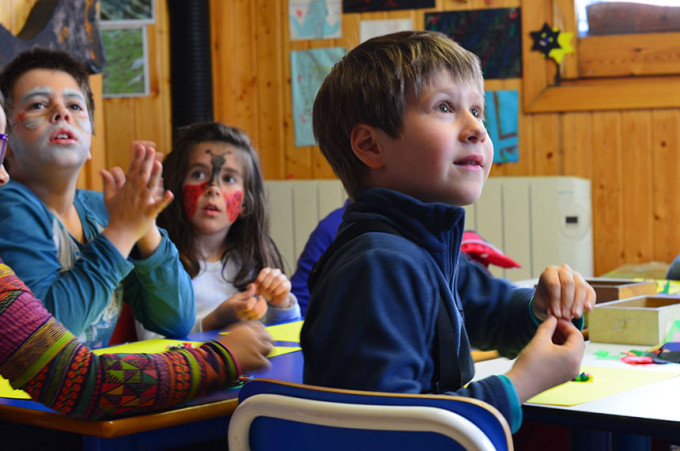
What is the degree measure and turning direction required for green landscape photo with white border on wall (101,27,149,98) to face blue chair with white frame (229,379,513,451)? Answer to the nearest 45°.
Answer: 0° — it already faces it

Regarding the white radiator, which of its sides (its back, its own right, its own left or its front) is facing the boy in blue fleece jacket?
front

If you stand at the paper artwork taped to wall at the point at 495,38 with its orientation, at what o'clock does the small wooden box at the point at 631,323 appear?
The small wooden box is roughly at 12 o'clock from the paper artwork taped to wall.

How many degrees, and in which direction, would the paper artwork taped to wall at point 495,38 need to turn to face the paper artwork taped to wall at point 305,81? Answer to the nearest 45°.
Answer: approximately 90° to its right

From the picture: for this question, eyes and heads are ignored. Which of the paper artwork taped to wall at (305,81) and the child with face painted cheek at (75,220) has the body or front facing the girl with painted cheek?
the paper artwork taped to wall

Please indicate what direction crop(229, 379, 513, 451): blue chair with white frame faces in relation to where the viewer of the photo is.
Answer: facing away from the viewer and to the right of the viewer

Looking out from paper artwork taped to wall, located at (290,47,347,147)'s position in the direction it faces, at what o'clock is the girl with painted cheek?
The girl with painted cheek is roughly at 12 o'clock from the paper artwork taped to wall.

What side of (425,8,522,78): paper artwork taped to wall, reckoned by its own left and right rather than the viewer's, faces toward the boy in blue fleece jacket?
front

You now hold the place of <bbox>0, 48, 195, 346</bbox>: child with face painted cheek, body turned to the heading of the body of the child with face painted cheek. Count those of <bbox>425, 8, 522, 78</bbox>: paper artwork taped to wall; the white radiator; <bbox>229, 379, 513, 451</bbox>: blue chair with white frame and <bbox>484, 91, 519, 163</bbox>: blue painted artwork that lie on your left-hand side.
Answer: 3

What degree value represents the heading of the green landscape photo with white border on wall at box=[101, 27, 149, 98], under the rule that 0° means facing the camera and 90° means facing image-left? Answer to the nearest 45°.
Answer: approximately 0°

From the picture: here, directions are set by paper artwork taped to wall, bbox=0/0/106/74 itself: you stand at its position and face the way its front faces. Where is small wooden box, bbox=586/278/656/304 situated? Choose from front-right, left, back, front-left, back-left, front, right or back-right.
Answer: front-left
